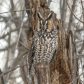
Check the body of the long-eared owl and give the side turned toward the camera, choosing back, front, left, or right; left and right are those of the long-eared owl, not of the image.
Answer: front
